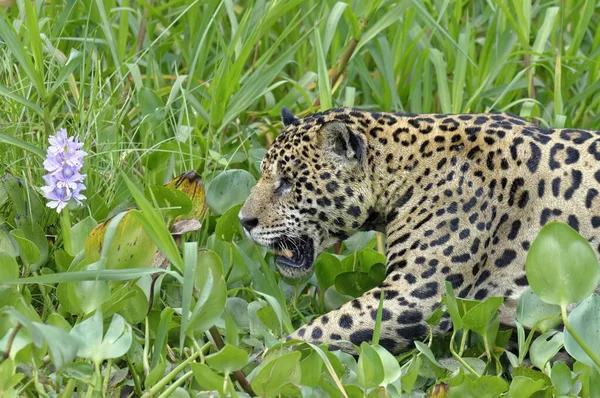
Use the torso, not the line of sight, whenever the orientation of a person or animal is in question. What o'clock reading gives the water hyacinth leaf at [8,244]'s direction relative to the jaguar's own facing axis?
The water hyacinth leaf is roughly at 11 o'clock from the jaguar.

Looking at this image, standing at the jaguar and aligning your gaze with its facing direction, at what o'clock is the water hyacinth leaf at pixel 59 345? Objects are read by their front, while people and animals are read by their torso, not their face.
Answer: The water hyacinth leaf is roughly at 10 o'clock from the jaguar.

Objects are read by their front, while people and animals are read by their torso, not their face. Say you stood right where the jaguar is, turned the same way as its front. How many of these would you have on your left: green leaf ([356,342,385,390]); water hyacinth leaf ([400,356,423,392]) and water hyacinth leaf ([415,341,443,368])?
3

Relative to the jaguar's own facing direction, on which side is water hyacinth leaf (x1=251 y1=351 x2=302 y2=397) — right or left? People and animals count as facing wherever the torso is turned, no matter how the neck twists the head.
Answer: on its left

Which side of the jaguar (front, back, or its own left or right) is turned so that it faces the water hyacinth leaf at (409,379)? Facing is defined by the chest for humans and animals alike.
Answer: left

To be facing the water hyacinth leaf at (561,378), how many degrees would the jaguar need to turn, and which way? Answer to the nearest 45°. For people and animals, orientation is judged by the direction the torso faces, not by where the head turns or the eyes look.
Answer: approximately 135° to its left

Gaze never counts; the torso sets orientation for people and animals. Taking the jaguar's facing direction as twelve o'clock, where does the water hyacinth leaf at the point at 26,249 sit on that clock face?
The water hyacinth leaf is roughly at 11 o'clock from the jaguar.

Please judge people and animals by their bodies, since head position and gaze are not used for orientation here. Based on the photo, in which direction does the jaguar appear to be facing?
to the viewer's left

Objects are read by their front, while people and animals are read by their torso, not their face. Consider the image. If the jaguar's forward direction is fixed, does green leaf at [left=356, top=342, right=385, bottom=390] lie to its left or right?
on its left

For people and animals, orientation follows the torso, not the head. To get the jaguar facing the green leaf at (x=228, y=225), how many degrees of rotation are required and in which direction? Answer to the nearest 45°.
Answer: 0° — it already faces it

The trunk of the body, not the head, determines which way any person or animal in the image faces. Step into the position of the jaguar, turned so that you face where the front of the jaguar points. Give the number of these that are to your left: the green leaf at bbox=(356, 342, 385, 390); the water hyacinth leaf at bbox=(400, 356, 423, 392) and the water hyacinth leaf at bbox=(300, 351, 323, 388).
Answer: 3

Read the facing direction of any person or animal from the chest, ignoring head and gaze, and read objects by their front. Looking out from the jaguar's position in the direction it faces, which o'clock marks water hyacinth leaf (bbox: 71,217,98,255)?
The water hyacinth leaf is roughly at 11 o'clock from the jaguar.

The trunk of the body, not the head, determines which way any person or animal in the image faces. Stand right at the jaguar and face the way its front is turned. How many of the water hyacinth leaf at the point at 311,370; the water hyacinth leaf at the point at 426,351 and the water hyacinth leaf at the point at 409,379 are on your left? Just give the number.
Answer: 3
